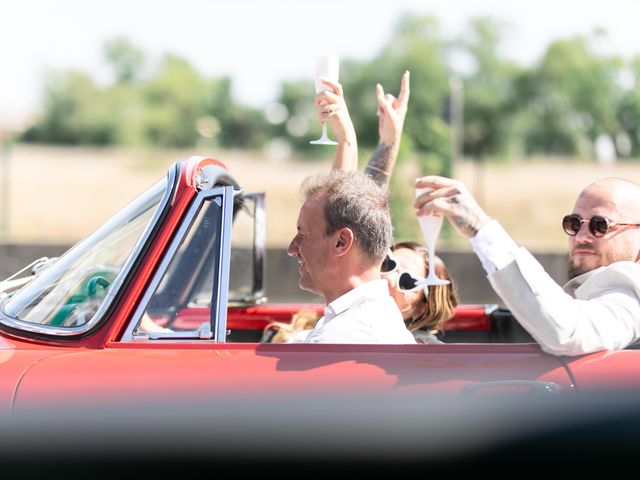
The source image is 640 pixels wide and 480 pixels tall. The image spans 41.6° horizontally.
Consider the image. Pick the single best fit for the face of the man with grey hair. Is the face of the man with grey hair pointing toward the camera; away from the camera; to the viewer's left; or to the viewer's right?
to the viewer's left

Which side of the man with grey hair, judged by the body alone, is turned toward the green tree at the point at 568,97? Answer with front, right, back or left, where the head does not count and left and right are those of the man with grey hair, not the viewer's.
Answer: right

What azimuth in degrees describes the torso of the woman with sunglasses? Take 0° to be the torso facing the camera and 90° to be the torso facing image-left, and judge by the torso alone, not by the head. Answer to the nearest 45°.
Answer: approximately 45°

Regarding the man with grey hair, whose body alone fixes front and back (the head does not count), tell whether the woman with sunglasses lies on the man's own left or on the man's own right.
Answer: on the man's own right

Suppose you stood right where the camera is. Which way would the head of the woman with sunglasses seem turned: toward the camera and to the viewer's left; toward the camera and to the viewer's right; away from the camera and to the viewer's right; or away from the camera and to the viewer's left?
toward the camera and to the viewer's left

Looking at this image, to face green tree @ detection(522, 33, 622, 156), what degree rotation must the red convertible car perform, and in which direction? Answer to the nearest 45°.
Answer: approximately 90° to its right

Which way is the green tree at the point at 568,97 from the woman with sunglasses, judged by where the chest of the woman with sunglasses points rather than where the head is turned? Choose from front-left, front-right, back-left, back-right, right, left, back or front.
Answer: back-right

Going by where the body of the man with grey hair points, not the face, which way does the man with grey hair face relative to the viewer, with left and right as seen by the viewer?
facing to the left of the viewer

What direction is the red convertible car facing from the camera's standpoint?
to the viewer's left
